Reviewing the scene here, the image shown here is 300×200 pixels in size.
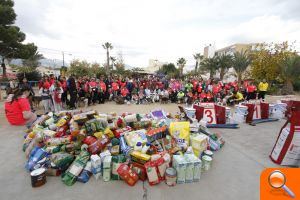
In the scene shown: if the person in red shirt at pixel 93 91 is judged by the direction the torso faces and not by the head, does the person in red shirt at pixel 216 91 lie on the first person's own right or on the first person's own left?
on the first person's own left

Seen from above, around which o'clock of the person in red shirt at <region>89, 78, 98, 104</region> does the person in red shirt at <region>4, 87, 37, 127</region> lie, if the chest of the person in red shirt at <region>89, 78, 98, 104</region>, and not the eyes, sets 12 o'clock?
the person in red shirt at <region>4, 87, 37, 127</region> is roughly at 1 o'clock from the person in red shirt at <region>89, 78, 98, 104</region>.

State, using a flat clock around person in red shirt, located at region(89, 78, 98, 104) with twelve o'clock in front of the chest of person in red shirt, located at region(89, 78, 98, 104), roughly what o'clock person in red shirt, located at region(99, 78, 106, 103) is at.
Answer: person in red shirt, located at region(99, 78, 106, 103) is roughly at 8 o'clock from person in red shirt, located at region(89, 78, 98, 104).

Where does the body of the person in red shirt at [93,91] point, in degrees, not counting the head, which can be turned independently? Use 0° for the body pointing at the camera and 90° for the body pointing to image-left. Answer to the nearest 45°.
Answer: approximately 0°

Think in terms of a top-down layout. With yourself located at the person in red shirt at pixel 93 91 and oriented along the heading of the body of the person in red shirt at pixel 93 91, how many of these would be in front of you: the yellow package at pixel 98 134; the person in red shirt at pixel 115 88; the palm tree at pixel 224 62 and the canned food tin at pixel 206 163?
2

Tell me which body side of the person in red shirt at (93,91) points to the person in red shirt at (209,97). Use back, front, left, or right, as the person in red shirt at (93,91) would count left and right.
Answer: left

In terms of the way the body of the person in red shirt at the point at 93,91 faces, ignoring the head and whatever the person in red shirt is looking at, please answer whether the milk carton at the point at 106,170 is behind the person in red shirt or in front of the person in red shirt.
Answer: in front

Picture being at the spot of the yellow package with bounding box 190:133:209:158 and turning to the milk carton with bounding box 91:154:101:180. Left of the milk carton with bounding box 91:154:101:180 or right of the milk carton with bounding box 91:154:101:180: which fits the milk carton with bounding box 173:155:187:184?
left

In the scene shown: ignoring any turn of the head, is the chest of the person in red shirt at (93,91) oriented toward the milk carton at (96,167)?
yes

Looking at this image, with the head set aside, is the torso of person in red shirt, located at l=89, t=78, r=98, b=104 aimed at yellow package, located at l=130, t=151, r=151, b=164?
yes

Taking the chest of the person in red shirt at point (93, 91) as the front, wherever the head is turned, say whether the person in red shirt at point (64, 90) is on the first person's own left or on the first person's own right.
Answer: on the first person's own right

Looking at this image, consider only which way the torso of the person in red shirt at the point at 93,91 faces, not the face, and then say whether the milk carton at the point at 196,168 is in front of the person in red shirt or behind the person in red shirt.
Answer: in front
